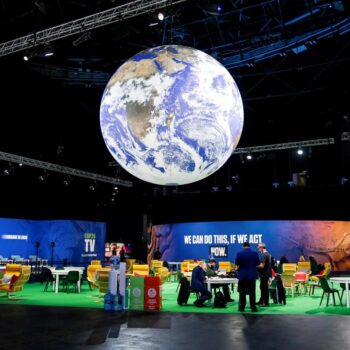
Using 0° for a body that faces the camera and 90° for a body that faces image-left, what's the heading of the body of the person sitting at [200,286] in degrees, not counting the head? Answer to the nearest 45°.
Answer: approximately 270°

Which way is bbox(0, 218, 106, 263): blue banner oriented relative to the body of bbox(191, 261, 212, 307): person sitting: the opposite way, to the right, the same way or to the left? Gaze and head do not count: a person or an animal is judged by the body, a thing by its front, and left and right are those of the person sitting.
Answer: to the right

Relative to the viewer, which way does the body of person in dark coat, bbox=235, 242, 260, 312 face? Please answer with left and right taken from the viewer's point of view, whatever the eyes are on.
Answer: facing away from the viewer

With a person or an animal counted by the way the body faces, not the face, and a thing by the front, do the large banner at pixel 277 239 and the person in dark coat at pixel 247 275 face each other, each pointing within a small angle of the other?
yes

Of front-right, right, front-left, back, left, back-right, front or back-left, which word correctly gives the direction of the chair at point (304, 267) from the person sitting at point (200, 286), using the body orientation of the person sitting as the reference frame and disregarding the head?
front-left

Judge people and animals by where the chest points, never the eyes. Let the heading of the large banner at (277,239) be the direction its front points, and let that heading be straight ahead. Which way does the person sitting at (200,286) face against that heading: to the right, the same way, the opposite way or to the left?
to the left

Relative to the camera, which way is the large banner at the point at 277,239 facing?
toward the camera

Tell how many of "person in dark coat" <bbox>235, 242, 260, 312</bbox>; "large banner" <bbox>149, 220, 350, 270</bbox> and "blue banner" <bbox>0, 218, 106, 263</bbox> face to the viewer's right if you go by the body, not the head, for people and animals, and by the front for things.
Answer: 0

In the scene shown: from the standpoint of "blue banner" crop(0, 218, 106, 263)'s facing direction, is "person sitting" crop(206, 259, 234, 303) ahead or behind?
ahead

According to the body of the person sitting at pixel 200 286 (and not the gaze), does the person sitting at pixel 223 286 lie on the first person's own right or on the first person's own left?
on the first person's own left

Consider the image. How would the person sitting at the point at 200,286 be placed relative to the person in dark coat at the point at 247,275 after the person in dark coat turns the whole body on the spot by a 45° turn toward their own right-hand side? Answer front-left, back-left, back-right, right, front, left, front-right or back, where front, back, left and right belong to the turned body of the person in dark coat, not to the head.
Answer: left

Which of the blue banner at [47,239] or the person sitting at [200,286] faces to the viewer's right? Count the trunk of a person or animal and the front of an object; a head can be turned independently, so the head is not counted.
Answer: the person sitting

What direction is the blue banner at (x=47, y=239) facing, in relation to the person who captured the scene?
facing the viewer

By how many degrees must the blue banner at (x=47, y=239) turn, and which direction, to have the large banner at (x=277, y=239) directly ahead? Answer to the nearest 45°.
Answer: approximately 90° to its left

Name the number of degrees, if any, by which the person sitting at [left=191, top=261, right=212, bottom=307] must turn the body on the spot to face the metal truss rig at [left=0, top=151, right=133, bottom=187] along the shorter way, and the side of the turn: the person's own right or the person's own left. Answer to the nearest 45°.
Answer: approximately 135° to the person's own left
